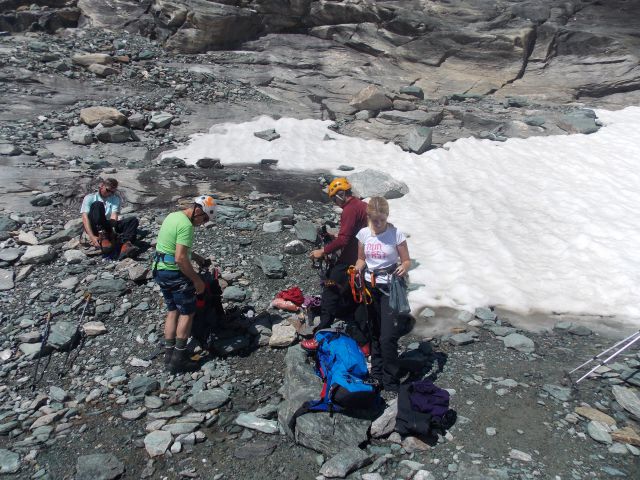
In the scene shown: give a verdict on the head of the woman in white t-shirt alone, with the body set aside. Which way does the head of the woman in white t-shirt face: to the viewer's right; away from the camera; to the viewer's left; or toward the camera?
toward the camera

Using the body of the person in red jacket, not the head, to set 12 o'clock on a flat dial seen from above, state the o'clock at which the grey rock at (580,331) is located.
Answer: The grey rock is roughly at 6 o'clock from the person in red jacket.

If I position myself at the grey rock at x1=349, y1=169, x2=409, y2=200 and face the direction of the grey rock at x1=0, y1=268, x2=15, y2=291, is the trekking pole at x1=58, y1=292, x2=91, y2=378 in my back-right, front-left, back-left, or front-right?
front-left

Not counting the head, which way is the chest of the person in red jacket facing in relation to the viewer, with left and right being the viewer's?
facing to the left of the viewer

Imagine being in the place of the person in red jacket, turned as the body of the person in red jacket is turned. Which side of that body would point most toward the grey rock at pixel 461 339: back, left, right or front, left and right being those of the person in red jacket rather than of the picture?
back

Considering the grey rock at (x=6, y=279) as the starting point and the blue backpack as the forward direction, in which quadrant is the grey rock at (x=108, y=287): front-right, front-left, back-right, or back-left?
front-left
